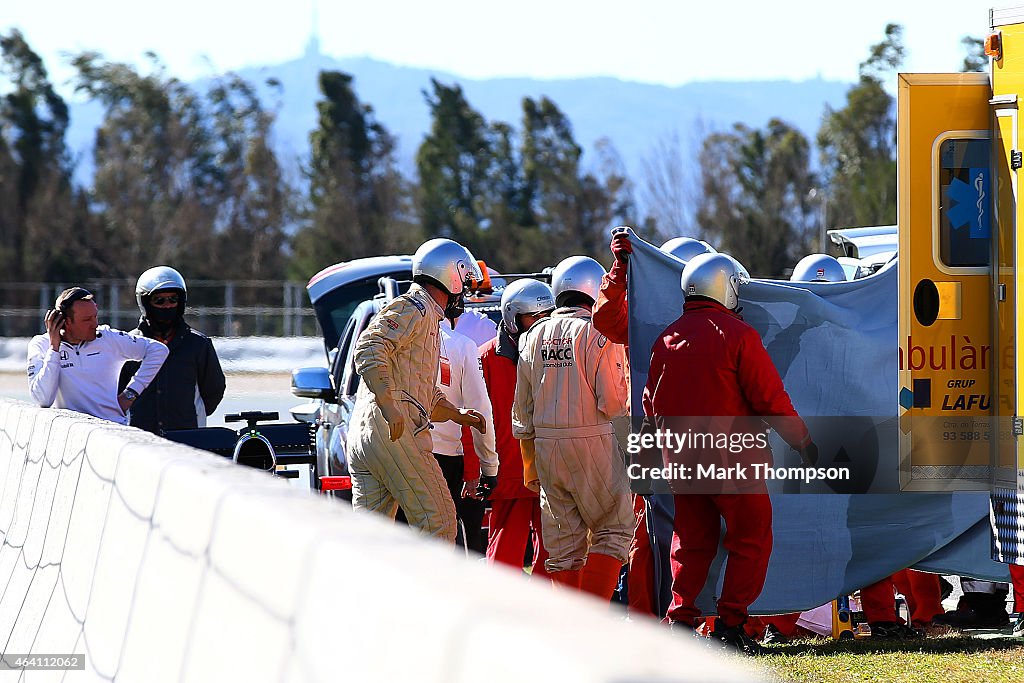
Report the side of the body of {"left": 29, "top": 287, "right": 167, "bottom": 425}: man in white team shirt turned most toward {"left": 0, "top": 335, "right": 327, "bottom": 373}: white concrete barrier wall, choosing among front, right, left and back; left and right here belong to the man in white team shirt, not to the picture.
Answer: back

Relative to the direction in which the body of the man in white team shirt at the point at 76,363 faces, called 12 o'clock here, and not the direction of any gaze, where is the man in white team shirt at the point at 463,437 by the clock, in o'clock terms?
the man in white team shirt at the point at 463,437 is roughly at 10 o'clock from the man in white team shirt at the point at 76,363.

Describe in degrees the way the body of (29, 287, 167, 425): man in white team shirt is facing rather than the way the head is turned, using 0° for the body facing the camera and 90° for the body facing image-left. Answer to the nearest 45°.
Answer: approximately 0°

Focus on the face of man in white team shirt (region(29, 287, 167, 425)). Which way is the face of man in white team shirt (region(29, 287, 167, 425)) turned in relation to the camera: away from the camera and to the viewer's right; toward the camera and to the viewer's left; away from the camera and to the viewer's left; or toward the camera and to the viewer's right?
toward the camera and to the viewer's right

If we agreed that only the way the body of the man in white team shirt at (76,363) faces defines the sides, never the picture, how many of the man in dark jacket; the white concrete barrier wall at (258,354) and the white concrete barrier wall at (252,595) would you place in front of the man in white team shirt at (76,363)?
1

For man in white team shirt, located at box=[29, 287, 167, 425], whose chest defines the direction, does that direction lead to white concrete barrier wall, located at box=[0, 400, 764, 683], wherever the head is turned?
yes
